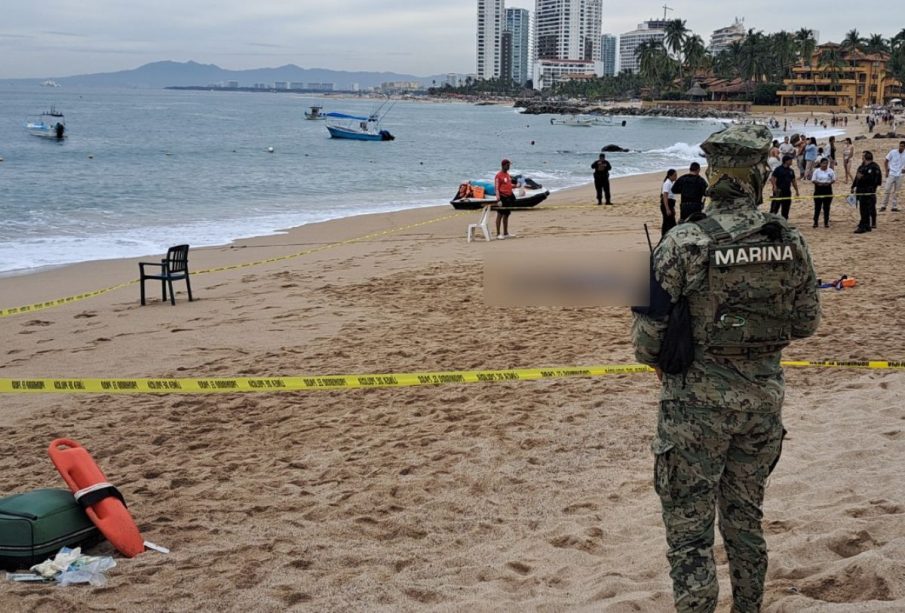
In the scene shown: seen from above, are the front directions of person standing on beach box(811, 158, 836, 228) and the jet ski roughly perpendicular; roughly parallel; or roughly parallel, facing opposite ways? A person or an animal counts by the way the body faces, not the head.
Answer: roughly perpendicular

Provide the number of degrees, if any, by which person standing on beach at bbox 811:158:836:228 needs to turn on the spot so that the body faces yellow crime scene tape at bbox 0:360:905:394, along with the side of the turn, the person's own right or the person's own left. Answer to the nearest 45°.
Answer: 0° — they already face it

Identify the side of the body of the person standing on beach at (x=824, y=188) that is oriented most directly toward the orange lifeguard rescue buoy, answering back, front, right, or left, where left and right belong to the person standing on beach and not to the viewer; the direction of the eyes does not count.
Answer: front

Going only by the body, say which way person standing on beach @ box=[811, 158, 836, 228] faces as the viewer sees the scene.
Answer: toward the camera

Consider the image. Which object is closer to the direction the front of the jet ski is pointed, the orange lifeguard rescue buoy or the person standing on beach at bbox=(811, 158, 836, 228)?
the person standing on beach

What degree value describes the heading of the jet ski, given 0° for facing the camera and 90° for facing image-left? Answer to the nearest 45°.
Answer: approximately 270°

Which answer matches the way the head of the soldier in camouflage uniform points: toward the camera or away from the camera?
away from the camera

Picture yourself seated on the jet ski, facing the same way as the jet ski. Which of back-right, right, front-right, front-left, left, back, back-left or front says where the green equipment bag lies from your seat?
right
